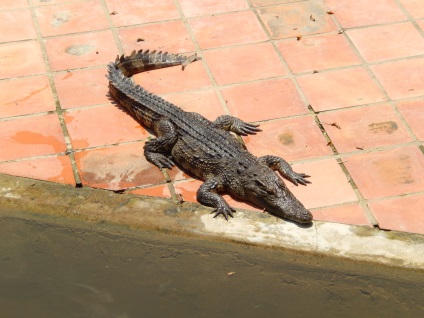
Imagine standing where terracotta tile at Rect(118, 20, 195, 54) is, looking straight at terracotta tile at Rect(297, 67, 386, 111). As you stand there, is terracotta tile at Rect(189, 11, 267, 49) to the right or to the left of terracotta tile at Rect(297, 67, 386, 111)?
left

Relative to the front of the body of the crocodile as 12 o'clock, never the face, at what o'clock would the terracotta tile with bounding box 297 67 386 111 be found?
The terracotta tile is roughly at 9 o'clock from the crocodile.

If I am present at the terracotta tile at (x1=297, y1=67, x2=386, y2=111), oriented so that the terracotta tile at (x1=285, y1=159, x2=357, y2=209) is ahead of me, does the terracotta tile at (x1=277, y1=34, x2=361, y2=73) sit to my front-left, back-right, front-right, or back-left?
back-right

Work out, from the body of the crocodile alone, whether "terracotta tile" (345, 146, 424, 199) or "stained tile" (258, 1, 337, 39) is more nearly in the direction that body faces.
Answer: the terracotta tile

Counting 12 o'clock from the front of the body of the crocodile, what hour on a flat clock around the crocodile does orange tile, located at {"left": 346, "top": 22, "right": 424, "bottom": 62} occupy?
The orange tile is roughly at 9 o'clock from the crocodile.

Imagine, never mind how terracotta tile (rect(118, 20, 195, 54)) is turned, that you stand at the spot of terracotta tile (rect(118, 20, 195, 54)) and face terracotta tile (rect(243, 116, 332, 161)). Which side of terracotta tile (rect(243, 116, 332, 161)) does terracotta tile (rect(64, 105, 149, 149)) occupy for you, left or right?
right

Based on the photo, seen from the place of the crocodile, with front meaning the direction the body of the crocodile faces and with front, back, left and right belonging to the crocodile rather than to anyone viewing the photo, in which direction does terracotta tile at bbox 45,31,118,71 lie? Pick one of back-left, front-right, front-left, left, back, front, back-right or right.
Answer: back

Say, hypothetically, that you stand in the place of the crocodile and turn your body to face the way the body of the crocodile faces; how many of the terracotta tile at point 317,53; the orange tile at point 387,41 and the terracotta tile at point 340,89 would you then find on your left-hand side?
3

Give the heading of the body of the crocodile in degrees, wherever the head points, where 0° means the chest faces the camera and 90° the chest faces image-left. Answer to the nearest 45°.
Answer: approximately 315°

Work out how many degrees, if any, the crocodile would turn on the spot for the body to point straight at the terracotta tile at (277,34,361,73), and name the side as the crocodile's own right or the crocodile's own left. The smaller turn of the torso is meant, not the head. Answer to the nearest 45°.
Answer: approximately 90° to the crocodile's own left

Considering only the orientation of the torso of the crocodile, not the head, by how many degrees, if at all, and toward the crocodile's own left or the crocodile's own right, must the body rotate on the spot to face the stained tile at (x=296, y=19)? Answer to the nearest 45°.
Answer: approximately 135° to the crocodile's own left
